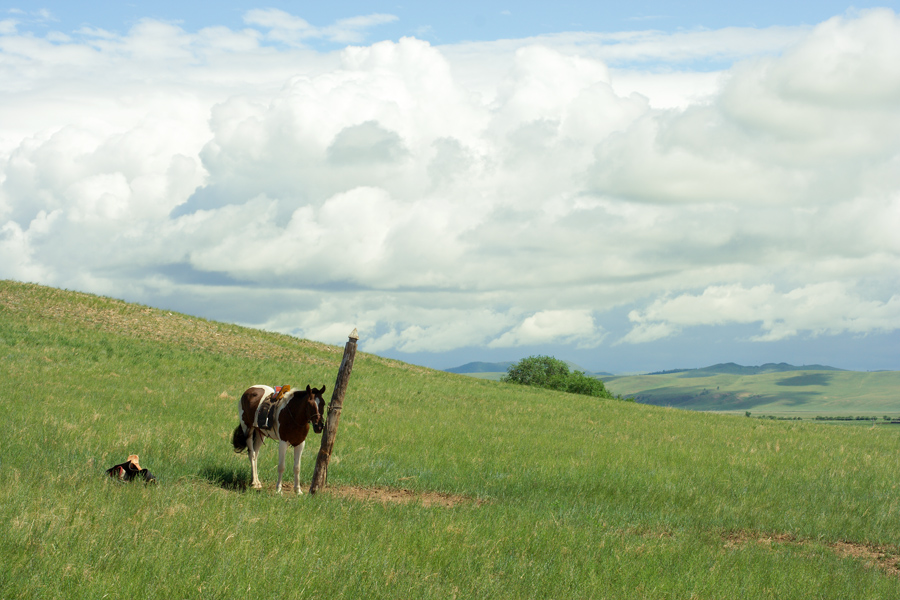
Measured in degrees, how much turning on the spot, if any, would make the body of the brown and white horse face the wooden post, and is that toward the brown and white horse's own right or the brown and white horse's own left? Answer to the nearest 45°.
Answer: approximately 45° to the brown and white horse's own left

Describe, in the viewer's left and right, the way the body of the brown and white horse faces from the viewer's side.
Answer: facing the viewer and to the right of the viewer
